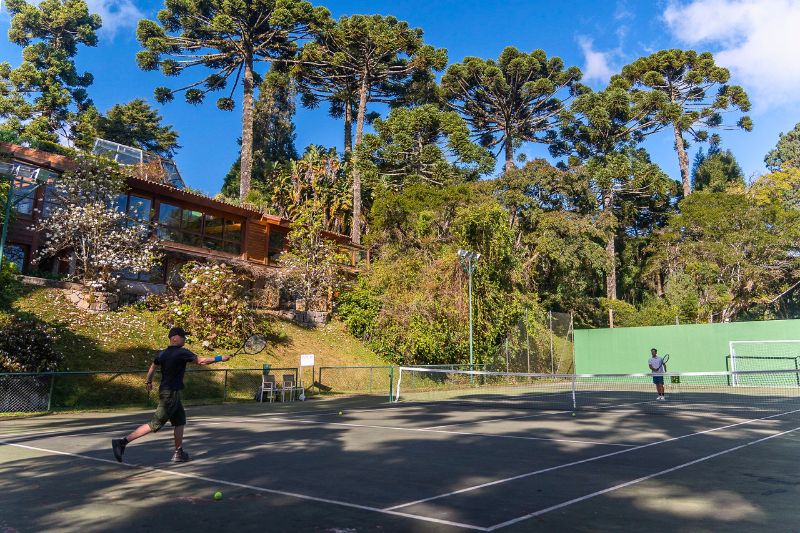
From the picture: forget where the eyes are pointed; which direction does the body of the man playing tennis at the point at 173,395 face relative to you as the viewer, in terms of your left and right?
facing away from the viewer and to the right of the viewer

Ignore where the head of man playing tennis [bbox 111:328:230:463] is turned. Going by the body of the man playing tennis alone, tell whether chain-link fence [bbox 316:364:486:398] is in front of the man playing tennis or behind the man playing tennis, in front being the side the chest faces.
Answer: in front

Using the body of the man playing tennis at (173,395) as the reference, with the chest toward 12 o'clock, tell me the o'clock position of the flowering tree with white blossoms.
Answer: The flowering tree with white blossoms is roughly at 10 o'clock from the man playing tennis.

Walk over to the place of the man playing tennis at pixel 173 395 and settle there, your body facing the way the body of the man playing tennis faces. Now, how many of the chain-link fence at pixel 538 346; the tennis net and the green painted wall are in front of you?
3

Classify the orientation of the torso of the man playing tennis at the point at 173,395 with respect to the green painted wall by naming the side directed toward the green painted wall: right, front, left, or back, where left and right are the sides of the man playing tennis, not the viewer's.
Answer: front

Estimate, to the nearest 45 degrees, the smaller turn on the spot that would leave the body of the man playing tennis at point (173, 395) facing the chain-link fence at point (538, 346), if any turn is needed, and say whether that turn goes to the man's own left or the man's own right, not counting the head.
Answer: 0° — they already face it

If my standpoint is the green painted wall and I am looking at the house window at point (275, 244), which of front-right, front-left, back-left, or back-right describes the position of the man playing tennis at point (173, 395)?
front-left

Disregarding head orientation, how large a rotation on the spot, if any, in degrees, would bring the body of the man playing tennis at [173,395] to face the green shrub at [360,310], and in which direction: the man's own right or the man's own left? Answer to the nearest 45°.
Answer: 0° — they already face it

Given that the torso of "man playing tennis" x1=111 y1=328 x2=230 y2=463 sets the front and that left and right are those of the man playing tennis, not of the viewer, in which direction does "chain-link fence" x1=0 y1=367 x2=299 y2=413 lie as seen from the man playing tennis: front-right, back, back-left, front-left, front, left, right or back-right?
front-left

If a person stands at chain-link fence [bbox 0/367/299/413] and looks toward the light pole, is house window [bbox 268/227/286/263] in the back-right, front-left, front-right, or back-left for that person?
front-left

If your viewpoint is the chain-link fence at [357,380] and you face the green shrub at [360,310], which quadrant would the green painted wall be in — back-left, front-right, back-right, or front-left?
front-right

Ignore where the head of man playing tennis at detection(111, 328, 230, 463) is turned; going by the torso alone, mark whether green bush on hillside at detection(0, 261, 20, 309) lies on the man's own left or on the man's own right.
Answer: on the man's own left

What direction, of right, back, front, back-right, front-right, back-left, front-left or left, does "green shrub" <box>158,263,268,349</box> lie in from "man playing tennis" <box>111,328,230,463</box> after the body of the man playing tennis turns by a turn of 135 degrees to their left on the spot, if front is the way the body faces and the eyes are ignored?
right

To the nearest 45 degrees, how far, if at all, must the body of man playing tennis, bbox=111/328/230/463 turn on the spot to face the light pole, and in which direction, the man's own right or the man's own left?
0° — they already face it

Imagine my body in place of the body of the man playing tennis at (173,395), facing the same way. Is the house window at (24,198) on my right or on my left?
on my left

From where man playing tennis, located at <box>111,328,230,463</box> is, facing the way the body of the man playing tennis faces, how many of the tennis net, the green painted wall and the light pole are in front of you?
3
